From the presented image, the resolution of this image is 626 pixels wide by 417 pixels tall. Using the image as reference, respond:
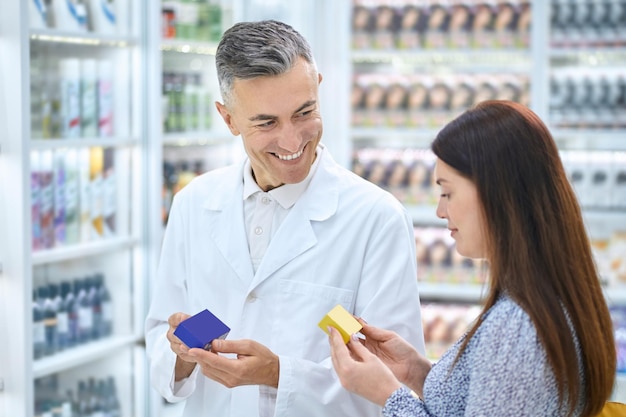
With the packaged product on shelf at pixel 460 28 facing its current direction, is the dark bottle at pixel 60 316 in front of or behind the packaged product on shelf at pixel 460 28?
in front

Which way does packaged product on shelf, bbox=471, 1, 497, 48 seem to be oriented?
toward the camera

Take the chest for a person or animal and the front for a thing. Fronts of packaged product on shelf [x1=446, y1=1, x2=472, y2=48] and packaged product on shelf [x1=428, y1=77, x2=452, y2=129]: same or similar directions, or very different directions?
same or similar directions

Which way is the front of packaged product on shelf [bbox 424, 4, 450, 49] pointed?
toward the camera

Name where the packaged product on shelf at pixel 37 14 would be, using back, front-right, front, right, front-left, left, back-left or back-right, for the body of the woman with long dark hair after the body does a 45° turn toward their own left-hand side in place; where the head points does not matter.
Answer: right

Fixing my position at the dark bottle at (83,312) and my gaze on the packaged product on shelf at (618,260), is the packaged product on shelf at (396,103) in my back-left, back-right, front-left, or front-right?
front-left

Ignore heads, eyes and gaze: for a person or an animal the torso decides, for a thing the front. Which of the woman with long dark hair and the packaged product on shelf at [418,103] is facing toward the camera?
the packaged product on shelf

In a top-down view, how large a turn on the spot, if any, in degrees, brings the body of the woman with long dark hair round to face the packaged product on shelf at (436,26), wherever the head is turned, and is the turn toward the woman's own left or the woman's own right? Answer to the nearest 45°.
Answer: approximately 90° to the woman's own right

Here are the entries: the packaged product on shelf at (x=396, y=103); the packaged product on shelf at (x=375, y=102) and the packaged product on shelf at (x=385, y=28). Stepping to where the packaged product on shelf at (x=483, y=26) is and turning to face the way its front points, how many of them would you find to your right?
3

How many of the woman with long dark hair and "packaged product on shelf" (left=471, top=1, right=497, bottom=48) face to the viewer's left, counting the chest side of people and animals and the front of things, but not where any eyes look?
1

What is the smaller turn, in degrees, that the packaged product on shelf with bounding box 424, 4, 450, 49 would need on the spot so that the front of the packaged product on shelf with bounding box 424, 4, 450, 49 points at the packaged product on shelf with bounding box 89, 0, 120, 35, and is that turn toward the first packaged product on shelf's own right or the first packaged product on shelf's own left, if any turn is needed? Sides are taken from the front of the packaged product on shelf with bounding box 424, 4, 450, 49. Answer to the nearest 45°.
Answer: approximately 45° to the first packaged product on shelf's own right

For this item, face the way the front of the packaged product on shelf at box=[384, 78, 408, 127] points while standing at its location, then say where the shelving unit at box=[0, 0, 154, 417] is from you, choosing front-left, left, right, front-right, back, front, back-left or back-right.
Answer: front-right

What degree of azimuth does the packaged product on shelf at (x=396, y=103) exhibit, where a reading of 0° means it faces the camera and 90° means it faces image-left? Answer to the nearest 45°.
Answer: approximately 0°

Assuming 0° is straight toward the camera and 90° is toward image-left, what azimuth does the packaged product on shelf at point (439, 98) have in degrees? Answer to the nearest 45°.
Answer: approximately 0°

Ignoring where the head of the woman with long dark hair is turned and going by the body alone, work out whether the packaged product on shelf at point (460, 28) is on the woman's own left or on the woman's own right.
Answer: on the woman's own right

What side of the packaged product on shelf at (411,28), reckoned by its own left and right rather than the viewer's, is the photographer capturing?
front
